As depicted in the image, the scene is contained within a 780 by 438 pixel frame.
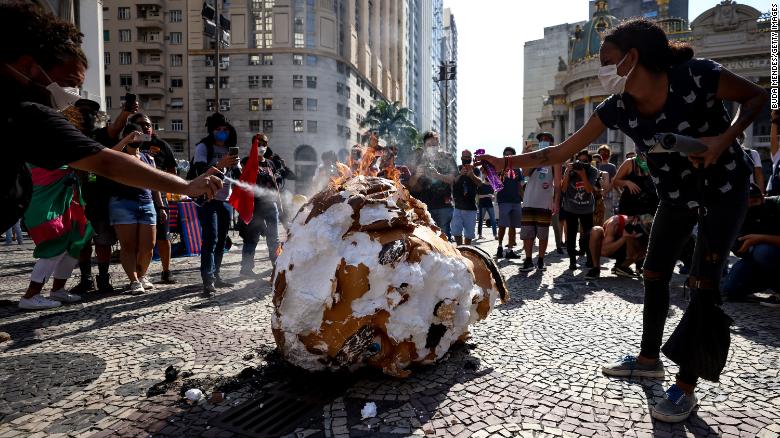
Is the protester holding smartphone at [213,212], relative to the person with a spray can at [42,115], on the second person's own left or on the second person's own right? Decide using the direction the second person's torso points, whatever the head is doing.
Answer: on the second person's own left

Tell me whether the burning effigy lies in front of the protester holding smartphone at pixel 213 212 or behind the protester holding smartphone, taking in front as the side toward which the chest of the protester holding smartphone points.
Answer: in front

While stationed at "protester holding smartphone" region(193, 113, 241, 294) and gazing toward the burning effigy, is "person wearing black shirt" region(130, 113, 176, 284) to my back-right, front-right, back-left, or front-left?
back-right

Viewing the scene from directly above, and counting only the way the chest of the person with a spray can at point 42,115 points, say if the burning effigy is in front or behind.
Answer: in front

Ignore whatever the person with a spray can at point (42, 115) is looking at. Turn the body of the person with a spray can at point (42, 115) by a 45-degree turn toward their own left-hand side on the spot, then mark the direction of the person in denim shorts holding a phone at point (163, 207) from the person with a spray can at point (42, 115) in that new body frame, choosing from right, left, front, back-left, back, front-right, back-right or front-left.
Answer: front-left

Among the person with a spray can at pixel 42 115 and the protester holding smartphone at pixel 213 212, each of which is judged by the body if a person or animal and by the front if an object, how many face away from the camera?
0

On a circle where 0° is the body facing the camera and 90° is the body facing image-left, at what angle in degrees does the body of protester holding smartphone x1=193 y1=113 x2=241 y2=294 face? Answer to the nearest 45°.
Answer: approximately 315°

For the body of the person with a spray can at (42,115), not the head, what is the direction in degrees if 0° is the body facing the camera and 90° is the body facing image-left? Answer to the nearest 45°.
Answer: approximately 270°

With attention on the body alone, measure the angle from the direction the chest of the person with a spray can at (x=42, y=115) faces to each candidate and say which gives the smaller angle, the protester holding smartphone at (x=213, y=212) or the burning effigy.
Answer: the burning effigy

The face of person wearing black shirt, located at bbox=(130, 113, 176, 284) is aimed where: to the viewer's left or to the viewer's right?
to the viewer's right
